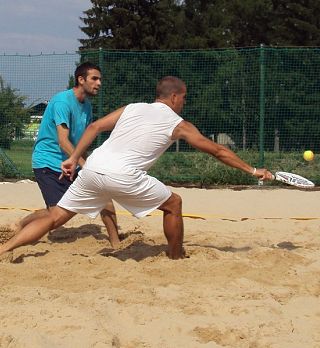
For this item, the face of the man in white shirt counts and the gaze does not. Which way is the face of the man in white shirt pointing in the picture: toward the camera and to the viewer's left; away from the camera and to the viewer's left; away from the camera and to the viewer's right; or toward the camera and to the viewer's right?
away from the camera and to the viewer's right

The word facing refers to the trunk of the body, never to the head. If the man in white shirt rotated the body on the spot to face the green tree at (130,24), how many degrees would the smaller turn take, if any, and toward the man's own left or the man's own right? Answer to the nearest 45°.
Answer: approximately 45° to the man's own left

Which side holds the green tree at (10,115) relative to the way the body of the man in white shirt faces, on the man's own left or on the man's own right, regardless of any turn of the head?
on the man's own left

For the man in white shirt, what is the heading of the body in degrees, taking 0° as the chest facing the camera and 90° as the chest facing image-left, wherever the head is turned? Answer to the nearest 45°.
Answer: approximately 225°

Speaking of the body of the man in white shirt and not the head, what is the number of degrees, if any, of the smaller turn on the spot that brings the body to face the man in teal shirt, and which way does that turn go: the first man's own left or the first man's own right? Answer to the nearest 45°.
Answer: approximately 90° to the first man's own left
